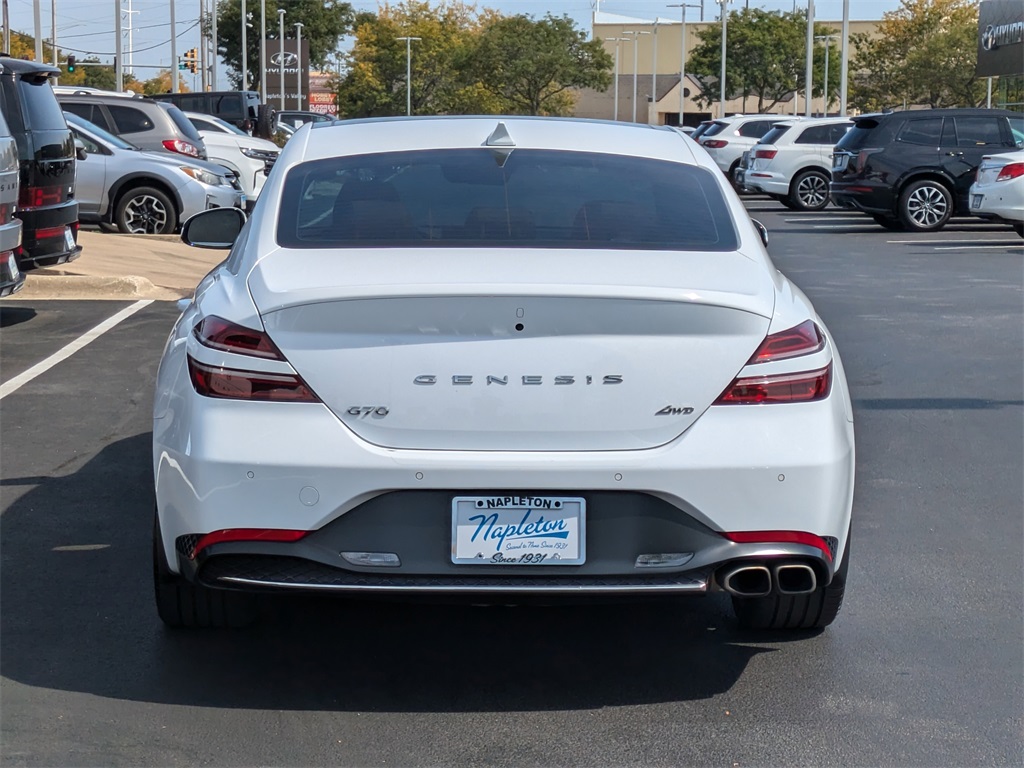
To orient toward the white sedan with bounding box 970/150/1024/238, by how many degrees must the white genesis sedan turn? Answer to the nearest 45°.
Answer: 0° — it already faces it

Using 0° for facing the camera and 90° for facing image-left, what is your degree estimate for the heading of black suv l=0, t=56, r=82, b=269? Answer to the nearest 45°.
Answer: approximately 135°

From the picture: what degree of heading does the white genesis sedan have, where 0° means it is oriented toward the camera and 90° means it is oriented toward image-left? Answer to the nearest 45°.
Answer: approximately 180°

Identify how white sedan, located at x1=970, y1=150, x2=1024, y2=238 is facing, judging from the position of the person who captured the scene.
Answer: facing away from the viewer and to the right of the viewer

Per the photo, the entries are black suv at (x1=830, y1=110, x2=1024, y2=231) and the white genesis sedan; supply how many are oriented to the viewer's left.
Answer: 0

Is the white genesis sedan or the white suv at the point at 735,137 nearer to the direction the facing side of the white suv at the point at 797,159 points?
the white suv

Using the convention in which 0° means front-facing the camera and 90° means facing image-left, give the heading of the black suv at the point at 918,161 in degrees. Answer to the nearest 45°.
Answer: approximately 225°

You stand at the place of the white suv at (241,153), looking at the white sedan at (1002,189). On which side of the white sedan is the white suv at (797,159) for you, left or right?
left

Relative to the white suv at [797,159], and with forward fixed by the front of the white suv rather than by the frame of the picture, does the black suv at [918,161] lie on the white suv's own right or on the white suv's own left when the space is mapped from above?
on the white suv's own right

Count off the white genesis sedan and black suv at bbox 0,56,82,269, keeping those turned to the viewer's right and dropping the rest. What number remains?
0

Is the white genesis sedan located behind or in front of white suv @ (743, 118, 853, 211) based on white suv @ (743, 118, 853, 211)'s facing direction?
behind

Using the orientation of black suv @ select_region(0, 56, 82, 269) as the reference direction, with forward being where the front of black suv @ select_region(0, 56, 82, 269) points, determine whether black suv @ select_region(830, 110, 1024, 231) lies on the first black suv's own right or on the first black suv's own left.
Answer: on the first black suv's own right
